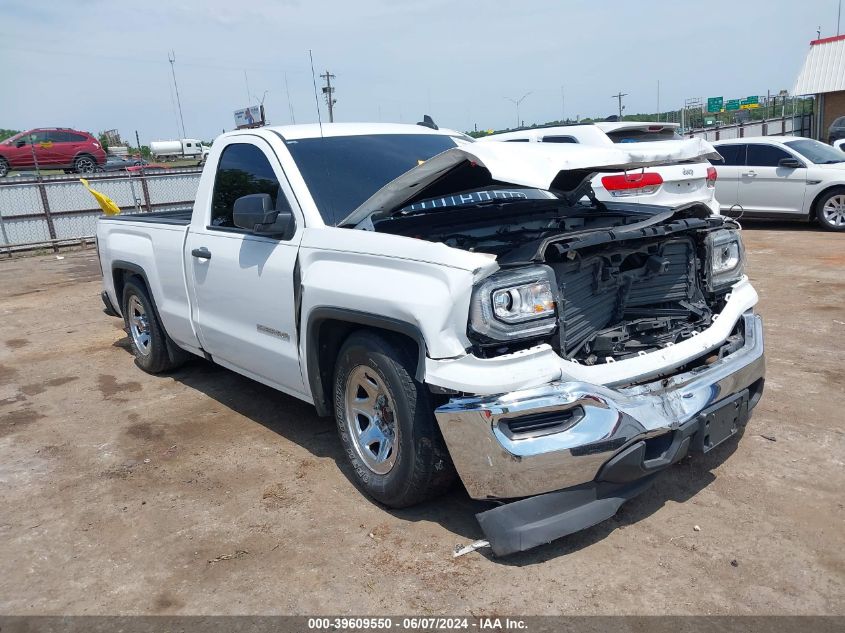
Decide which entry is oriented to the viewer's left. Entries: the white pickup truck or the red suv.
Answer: the red suv

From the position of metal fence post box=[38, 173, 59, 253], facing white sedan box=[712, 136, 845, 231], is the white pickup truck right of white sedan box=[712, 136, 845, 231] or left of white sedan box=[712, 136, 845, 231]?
right

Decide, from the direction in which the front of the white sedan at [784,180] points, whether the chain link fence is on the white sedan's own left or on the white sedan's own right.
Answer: on the white sedan's own right

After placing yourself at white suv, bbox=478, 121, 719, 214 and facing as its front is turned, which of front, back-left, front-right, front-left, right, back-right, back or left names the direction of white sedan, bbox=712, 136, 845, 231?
right

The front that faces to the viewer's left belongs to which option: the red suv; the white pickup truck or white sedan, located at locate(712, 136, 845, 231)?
the red suv

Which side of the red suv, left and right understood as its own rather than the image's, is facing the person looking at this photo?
left

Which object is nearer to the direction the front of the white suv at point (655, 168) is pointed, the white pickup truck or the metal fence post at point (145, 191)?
the metal fence post

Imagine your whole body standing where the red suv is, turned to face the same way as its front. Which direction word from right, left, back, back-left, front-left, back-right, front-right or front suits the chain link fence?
left

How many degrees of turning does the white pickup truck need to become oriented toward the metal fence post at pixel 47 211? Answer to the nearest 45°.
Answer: approximately 180°

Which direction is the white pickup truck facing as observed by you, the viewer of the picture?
facing the viewer and to the right of the viewer

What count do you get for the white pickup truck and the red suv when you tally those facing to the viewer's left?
1

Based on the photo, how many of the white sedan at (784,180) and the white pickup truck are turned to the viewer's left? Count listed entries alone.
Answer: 0

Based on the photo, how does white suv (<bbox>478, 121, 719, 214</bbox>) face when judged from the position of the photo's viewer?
facing away from the viewer and to the left of the viewer

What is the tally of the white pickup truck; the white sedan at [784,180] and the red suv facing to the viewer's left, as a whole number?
1
